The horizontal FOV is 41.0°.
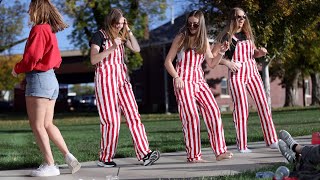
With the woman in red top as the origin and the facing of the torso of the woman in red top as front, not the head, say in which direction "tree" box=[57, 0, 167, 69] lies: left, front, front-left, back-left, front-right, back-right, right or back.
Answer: right

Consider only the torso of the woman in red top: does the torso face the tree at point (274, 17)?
no
